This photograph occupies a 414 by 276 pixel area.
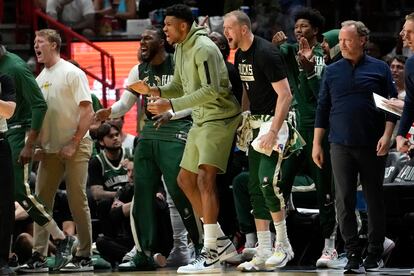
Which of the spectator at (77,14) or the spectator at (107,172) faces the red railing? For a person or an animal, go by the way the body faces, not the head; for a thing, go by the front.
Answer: the spectator at (77,14)

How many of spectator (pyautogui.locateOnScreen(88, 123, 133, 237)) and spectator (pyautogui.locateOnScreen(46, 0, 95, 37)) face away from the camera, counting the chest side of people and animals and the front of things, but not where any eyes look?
0

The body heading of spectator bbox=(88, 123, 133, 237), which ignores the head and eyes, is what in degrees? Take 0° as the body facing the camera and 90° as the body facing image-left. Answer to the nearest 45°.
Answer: approximately 315°

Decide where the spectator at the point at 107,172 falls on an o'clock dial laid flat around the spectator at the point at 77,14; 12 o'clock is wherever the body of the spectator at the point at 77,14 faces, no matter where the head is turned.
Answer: the spectator at the point at 107,172 is roughly at 12 o'clock from the spectator at the point at 77,14.

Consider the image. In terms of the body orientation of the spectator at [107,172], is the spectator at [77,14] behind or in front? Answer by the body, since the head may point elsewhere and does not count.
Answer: behind

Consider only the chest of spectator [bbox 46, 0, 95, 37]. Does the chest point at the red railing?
yes

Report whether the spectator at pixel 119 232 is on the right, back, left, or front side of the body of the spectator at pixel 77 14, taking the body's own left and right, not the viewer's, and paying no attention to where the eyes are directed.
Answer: front
